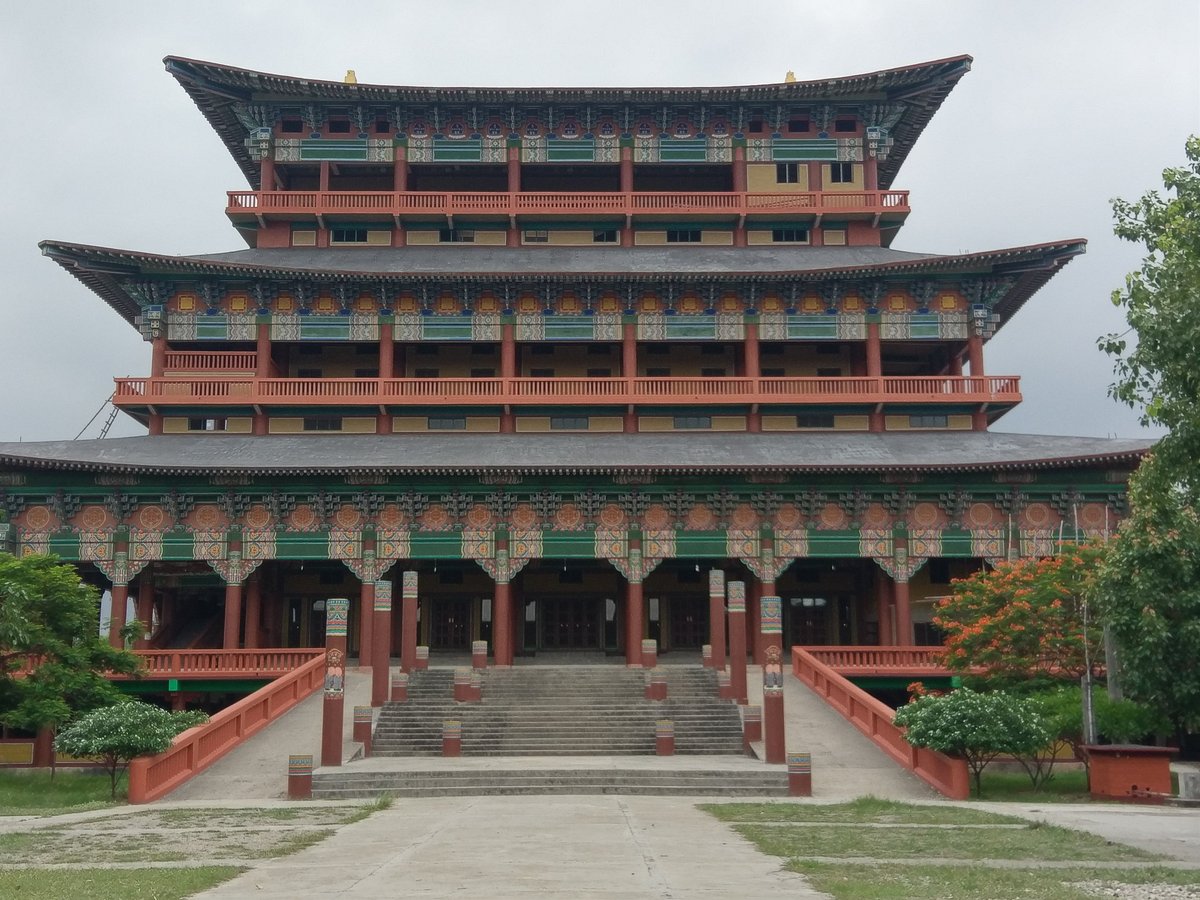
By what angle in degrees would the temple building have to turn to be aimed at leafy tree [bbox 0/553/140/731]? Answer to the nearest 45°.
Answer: approximately 45° to its right

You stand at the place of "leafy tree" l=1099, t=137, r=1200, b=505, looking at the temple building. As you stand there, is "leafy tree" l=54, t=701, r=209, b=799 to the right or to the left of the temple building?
left

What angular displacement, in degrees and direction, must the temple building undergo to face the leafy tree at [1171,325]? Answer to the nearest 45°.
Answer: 0° — it already faces it

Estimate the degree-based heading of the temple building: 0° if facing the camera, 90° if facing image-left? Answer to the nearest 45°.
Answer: approximately 0°

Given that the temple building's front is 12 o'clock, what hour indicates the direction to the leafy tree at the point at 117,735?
The leafy tree is roughly at 1 o'clock from the temple building.

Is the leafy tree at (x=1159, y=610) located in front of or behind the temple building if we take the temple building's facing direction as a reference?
in front
